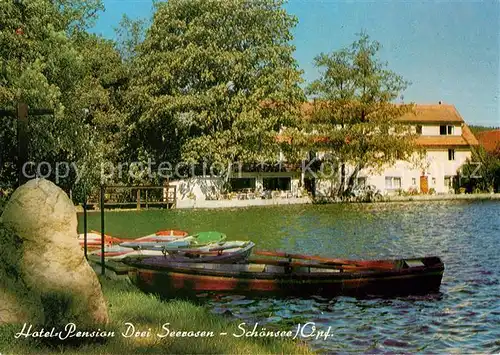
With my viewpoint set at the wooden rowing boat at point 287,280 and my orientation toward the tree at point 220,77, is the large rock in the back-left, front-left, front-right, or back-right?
back-left

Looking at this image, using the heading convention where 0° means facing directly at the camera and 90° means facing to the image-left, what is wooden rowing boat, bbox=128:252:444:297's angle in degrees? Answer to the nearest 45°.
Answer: approximately 90°

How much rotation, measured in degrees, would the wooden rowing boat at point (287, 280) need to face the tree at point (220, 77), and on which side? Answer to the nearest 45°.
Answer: approximately 90° to its right

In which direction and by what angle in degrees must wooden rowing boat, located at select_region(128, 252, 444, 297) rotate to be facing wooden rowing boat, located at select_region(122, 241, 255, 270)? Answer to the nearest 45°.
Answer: approximately 45° to its right

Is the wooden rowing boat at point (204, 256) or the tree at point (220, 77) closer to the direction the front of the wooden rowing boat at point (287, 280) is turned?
the wooden rowing boat

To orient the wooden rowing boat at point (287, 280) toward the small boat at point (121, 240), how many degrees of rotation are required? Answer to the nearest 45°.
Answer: approximately 45° to its right
